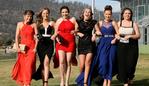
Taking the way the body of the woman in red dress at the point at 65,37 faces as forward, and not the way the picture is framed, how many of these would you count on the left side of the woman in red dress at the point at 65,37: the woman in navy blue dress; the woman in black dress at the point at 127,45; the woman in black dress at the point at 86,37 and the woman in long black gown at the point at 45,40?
3

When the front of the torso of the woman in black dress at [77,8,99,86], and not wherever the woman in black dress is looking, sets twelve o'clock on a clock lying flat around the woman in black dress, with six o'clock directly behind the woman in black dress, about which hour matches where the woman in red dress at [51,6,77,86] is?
The woman in red dress is roughly at 3 o'clock from the woman in black dress.

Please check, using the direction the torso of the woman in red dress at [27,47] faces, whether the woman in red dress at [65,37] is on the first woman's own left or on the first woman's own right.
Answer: on the first woman's own left

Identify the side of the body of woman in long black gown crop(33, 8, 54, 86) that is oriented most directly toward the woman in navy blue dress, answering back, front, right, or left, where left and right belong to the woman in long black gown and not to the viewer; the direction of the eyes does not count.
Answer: left

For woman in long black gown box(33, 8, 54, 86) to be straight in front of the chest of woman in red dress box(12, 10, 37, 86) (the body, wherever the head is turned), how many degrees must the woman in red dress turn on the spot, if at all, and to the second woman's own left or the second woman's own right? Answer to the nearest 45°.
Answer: approximately 90° to the second woman's own left

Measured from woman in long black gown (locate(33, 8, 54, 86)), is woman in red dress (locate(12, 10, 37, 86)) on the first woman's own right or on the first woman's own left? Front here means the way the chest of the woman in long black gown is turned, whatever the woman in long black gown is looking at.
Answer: on the first woman's own right

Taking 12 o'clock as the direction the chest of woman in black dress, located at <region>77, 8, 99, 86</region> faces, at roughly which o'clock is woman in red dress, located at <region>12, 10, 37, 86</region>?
The woman in red dress is roughly at 3 o'clock from the woman in black dress.

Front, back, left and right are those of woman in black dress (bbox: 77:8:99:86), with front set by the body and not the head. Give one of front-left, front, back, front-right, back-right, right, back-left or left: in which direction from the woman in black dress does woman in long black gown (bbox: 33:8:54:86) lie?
right

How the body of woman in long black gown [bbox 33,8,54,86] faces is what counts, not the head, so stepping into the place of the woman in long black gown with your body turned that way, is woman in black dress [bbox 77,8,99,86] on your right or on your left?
on your left

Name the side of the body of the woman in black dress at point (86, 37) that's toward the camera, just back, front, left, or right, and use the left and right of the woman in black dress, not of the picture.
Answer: front

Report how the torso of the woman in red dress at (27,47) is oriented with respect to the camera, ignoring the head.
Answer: toward the camera

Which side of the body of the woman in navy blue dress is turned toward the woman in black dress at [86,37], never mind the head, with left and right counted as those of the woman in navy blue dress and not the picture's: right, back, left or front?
right
